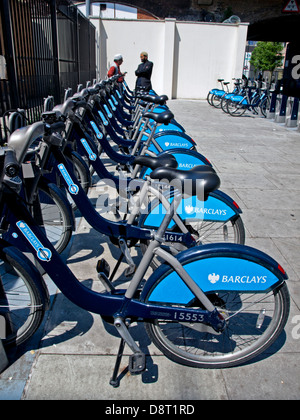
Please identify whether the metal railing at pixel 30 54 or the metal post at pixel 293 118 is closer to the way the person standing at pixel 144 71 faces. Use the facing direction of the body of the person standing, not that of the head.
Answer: the metal railing

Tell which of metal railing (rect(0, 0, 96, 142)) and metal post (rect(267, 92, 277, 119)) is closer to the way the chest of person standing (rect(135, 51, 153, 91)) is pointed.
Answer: the metal railing

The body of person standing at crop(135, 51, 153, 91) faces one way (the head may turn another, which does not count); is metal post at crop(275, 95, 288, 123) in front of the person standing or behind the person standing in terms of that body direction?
behind

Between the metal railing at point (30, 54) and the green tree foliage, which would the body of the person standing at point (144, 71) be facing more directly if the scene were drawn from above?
the metal railing

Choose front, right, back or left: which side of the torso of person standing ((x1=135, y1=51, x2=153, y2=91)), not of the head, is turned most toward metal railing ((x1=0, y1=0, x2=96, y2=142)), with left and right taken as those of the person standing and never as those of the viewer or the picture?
front

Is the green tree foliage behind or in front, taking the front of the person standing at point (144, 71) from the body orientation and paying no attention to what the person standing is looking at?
behind

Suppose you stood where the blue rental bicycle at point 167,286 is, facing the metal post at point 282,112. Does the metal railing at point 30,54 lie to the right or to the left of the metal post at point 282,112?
left

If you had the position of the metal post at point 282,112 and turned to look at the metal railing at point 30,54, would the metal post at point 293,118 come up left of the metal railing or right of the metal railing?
left

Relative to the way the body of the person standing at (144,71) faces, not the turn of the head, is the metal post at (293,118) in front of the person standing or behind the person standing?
behind

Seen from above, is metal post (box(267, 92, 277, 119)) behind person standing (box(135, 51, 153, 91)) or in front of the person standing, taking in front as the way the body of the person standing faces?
behind

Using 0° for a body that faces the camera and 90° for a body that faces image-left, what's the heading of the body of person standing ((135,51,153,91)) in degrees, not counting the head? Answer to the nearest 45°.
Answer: approximately 45°
